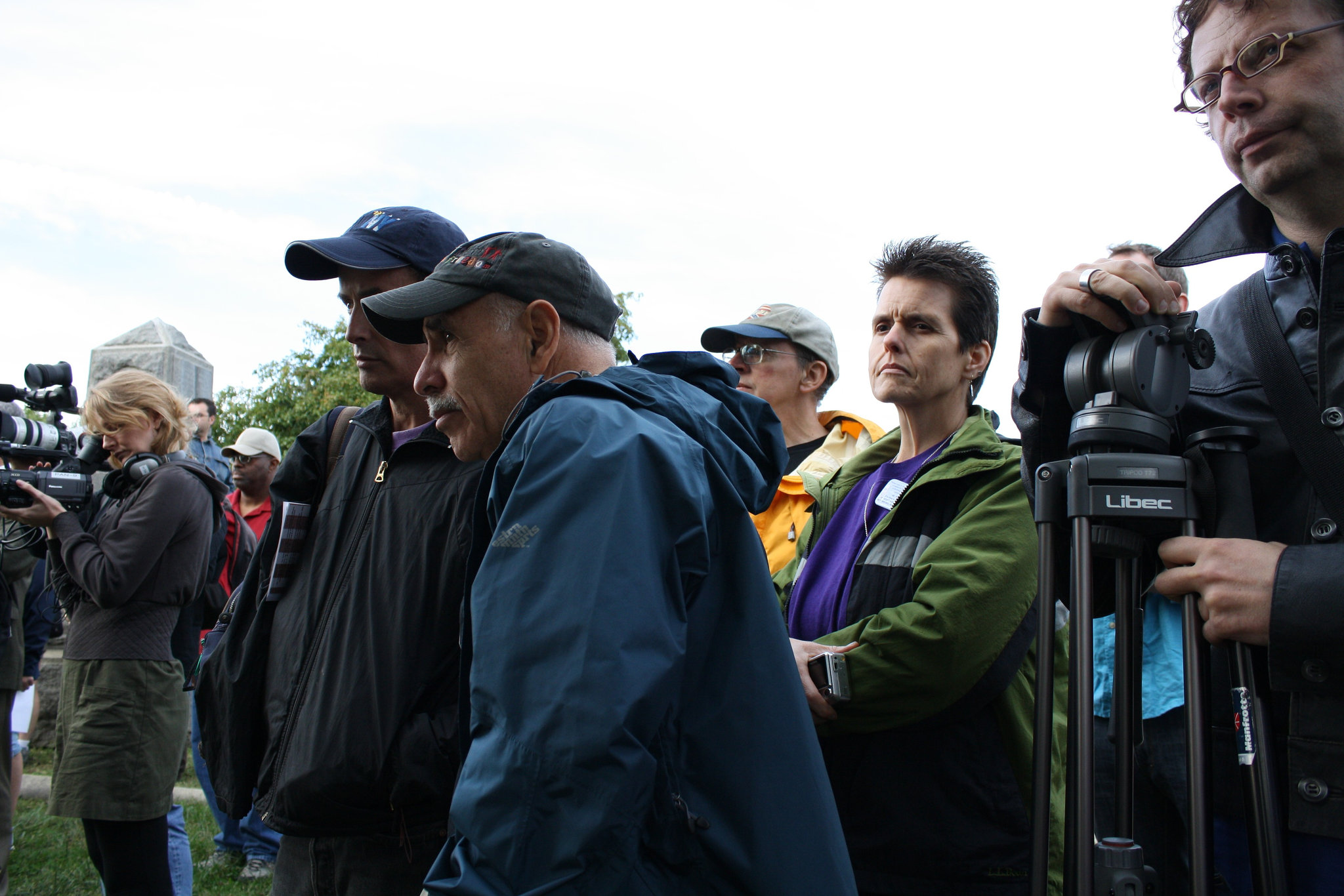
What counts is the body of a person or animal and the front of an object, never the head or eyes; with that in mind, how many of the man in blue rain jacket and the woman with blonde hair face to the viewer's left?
2

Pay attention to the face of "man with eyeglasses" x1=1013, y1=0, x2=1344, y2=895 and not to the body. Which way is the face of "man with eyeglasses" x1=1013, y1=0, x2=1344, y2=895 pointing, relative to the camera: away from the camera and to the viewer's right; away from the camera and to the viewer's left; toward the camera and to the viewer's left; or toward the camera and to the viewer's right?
toward the camera and to the viewer's left

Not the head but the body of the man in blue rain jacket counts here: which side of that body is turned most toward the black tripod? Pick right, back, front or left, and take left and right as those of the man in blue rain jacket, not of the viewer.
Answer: back

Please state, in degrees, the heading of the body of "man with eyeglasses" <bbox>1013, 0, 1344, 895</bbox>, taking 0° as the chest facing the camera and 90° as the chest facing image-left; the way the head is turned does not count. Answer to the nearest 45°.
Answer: approximately 45°

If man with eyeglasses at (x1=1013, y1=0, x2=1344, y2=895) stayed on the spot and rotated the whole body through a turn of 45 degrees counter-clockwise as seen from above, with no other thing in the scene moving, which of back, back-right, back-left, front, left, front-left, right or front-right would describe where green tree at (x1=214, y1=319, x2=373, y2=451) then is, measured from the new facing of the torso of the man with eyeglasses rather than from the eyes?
back-right

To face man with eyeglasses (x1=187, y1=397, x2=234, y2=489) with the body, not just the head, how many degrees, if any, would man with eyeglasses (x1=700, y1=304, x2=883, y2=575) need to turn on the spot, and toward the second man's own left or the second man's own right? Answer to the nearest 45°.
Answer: approximately 90° to the second man's own right

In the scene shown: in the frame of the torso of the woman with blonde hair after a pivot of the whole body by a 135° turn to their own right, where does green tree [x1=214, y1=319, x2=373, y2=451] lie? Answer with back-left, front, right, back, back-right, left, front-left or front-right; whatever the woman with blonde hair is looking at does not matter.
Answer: front-left

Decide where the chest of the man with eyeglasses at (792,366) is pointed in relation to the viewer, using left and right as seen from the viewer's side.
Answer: facing the viewer and to the left of the viewer

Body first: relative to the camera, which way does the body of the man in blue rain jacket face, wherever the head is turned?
to the viewer's left

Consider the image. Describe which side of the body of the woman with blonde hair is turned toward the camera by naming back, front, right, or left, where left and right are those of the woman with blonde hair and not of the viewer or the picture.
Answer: left

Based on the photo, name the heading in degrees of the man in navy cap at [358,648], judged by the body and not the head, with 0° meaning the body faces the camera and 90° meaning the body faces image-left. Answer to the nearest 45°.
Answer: approximately 45°

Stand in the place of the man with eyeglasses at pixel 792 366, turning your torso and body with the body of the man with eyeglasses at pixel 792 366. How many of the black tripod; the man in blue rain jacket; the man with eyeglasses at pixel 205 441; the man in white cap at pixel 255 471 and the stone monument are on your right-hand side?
3
